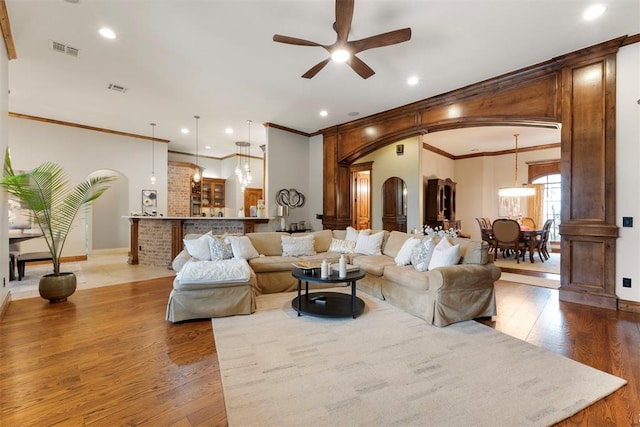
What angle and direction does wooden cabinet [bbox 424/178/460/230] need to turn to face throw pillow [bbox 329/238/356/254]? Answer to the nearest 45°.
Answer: approximately 45° to its right

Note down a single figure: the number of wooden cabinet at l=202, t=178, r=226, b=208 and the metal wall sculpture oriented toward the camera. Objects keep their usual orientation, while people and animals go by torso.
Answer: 2

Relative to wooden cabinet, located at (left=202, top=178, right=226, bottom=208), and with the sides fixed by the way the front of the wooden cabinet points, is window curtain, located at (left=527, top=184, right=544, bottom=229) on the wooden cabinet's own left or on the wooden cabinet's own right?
on the wooden cabinet's own left

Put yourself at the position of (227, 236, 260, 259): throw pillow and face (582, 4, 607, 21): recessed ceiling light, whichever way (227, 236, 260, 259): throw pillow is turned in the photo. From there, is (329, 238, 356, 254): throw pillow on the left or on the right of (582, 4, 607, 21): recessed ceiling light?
left

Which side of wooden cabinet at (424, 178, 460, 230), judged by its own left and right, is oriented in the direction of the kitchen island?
right

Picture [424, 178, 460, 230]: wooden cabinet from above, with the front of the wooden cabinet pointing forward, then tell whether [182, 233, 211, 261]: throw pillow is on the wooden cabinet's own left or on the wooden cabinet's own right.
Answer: on the wooden cabinet's own right

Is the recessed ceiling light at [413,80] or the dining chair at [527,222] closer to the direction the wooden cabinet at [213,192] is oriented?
the recessed ceiling light

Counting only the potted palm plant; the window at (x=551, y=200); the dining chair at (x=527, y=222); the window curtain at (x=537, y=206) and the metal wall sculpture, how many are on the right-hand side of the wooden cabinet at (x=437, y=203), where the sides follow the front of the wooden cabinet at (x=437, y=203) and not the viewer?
2

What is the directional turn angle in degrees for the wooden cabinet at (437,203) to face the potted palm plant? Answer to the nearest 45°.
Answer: approximately 90° to its right

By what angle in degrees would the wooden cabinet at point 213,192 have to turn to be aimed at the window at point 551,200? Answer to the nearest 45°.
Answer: approximately 45° to its left

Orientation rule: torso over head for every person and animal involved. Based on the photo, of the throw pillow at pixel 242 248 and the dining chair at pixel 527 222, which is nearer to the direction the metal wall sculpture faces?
the throw pillow

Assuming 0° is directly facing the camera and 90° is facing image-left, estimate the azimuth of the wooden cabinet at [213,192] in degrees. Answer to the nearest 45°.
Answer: approximately 0°
